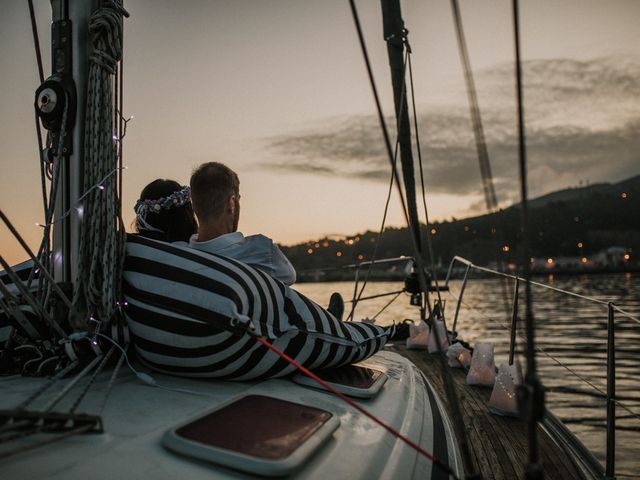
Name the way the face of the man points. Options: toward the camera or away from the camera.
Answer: away from the camera

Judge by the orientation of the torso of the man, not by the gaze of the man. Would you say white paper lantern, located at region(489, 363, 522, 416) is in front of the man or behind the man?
in front

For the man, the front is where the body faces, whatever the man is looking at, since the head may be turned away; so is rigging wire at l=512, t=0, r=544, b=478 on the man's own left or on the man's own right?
on the man's own right

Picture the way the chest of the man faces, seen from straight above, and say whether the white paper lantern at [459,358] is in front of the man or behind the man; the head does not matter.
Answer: in front

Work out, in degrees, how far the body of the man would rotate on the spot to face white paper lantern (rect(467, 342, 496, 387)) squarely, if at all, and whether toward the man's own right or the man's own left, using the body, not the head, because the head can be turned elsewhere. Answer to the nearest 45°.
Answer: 0° — they already face it

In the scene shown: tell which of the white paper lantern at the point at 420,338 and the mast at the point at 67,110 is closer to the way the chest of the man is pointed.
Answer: the white paper lantern

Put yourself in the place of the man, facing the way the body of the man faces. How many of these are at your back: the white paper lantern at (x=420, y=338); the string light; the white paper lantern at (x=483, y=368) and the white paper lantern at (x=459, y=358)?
1

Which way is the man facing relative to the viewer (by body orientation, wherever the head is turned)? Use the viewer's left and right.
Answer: facing away from the viewer and to the right of the viewer

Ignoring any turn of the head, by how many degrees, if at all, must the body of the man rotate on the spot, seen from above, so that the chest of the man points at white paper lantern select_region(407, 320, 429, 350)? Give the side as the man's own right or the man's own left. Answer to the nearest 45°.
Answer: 0° — they already face it

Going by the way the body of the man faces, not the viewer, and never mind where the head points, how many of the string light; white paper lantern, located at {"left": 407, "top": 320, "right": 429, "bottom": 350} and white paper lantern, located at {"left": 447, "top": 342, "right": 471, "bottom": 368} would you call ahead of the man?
2

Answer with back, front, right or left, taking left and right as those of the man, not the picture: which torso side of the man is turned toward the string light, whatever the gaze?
back

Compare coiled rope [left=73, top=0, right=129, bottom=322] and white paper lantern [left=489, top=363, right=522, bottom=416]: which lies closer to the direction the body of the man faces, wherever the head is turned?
the white paper lantern

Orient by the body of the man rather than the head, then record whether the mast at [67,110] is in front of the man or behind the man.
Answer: behind

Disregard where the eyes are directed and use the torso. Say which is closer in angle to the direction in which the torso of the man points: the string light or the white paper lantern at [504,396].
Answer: the white paper lantern
